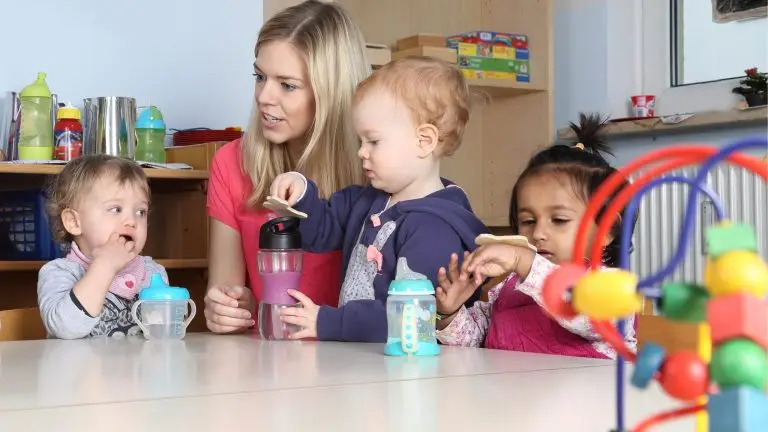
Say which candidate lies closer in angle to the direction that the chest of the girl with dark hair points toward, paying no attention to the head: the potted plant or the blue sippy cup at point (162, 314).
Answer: the blue sippy cup

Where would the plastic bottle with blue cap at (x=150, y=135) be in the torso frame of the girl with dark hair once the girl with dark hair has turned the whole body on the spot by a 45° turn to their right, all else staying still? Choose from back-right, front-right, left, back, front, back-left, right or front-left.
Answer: front-right

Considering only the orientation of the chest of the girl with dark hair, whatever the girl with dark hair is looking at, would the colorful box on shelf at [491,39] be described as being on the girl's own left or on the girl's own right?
on the girl's own right

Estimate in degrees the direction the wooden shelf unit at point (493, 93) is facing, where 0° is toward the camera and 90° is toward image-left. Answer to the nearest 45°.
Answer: approximately 0°

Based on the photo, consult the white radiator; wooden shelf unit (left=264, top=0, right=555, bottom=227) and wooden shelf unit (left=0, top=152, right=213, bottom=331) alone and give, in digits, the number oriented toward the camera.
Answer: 3

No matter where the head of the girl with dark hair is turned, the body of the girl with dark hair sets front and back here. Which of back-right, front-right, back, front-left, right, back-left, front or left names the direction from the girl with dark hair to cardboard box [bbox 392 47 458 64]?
back-right

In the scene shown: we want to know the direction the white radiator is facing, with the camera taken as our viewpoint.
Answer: facing the viewer

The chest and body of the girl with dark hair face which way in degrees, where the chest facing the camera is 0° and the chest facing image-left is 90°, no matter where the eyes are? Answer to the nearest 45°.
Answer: approximately 45°

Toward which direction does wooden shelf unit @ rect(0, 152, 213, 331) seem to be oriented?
toward the camera

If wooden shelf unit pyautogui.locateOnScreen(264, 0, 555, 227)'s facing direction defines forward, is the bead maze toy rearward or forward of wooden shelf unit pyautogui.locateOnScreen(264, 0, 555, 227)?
forward

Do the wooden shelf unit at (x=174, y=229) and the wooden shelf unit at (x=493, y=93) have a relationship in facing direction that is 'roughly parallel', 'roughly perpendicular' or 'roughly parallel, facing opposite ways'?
roughly parallel

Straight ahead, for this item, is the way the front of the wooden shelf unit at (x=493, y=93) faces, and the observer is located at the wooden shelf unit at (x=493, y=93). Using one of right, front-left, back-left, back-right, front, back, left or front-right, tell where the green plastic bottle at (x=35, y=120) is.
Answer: front-right

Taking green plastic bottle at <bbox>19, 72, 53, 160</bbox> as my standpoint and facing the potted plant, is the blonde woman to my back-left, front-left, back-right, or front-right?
front-right

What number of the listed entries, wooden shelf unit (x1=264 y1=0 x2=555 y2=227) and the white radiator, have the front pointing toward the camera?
2

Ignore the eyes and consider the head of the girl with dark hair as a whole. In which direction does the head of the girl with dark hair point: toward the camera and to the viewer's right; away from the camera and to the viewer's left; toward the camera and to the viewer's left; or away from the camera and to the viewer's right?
toward the camera and to the viewer's left
